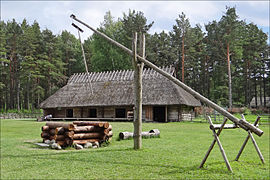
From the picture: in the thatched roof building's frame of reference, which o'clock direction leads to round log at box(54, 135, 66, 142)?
The round log is roughly at 12 o'clock from the thatched roof building.

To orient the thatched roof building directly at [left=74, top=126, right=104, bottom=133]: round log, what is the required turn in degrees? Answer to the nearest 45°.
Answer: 0° — it already faces it

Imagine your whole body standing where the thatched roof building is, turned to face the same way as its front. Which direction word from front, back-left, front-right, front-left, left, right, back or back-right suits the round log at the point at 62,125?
front

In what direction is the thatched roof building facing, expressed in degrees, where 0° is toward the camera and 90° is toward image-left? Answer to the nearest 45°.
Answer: approximately 0°

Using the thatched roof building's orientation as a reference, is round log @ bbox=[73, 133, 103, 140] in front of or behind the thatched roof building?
in front

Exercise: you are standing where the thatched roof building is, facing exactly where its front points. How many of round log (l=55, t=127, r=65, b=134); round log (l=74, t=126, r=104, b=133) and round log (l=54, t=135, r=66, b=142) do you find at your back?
0

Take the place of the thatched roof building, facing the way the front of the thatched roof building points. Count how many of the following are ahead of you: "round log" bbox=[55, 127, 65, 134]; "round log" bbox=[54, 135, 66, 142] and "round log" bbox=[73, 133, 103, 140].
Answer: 3

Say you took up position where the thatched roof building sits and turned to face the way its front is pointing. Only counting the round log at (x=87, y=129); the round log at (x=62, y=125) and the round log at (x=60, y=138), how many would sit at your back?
0

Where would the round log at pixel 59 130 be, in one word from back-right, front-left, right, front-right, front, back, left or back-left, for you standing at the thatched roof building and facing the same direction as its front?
front
